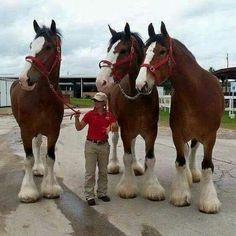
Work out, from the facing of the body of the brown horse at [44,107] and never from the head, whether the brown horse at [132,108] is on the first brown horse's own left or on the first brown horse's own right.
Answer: on the first brown horse's own left

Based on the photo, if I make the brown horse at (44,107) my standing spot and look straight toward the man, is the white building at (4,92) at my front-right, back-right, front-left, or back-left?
back-left

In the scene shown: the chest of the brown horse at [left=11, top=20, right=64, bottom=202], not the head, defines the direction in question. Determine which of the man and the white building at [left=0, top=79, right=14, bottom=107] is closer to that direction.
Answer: the man

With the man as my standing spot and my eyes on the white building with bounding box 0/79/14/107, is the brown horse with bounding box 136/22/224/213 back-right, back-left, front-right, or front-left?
back-right

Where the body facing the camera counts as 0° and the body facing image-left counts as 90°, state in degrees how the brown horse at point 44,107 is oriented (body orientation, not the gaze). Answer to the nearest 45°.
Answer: approximately 0°

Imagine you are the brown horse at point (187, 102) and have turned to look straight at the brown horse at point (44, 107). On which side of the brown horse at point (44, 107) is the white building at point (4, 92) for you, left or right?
right

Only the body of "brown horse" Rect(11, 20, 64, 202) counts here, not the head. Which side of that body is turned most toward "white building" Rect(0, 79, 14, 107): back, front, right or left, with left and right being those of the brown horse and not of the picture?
back

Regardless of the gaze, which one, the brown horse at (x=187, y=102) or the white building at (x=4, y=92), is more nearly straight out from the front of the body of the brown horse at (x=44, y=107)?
the brown horse

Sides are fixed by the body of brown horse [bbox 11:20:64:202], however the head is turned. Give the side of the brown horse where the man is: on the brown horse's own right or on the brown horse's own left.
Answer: on the brown horse's own left
